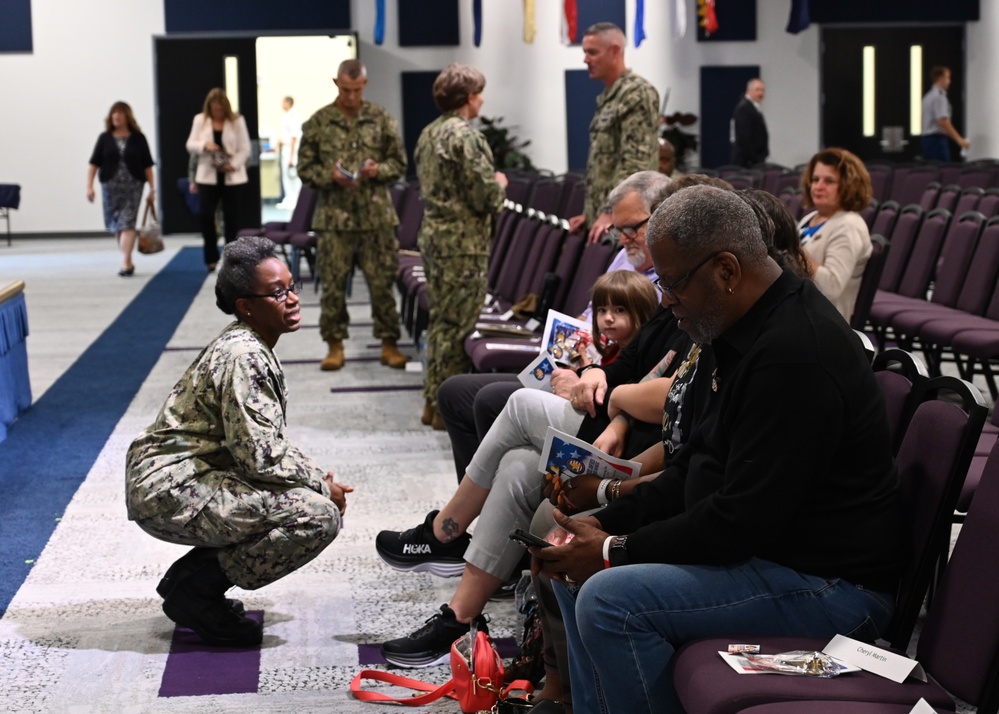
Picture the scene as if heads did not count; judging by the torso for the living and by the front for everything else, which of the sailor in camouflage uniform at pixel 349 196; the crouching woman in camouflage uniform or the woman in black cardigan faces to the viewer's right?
the crouching woman in camouflage uniform

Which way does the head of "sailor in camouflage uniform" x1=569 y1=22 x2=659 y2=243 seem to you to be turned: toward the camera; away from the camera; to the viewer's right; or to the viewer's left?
to the viewer's left

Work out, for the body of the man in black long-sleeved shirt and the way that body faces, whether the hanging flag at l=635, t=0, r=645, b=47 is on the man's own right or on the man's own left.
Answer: on the man's own right

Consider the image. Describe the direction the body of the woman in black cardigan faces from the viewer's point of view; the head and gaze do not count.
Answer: toward the camera

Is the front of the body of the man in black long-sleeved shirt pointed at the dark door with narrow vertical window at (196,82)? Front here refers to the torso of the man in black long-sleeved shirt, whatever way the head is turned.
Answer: no

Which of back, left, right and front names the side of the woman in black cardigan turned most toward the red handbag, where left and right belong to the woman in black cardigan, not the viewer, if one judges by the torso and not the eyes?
front

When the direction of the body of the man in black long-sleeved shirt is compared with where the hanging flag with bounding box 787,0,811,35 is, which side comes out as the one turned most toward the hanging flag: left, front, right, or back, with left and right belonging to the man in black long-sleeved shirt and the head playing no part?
right

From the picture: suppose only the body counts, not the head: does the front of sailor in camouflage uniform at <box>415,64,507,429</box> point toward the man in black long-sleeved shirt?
no

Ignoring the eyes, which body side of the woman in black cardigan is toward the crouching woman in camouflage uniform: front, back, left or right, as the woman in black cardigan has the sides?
front

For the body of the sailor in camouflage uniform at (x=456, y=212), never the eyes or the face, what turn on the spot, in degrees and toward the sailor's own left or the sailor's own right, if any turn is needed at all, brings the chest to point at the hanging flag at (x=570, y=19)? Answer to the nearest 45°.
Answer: approximately 45° to the sailor's own left

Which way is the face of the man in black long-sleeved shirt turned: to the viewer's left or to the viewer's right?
to the viewer's left

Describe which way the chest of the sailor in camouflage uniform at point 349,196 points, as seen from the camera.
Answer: toward the camera

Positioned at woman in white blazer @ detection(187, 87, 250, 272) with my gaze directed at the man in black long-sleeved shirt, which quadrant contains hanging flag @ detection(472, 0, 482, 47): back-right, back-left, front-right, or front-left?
back-left

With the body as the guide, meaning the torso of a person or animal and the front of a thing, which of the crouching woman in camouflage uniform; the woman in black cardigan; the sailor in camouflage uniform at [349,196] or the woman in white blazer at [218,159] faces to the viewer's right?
the crouching woman in camouflage uniform

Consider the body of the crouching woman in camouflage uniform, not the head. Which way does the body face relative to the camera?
to the viewer's right

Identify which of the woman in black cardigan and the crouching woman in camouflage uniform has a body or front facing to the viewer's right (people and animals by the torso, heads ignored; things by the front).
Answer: the crouching woman in camouflage uniform

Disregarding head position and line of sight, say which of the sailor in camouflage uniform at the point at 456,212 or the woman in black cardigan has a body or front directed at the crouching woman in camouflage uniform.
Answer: the woman in black cardigan

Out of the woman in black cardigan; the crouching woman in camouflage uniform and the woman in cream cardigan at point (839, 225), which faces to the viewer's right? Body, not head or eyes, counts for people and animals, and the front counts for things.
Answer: the crouching woman in camouflage uniform
